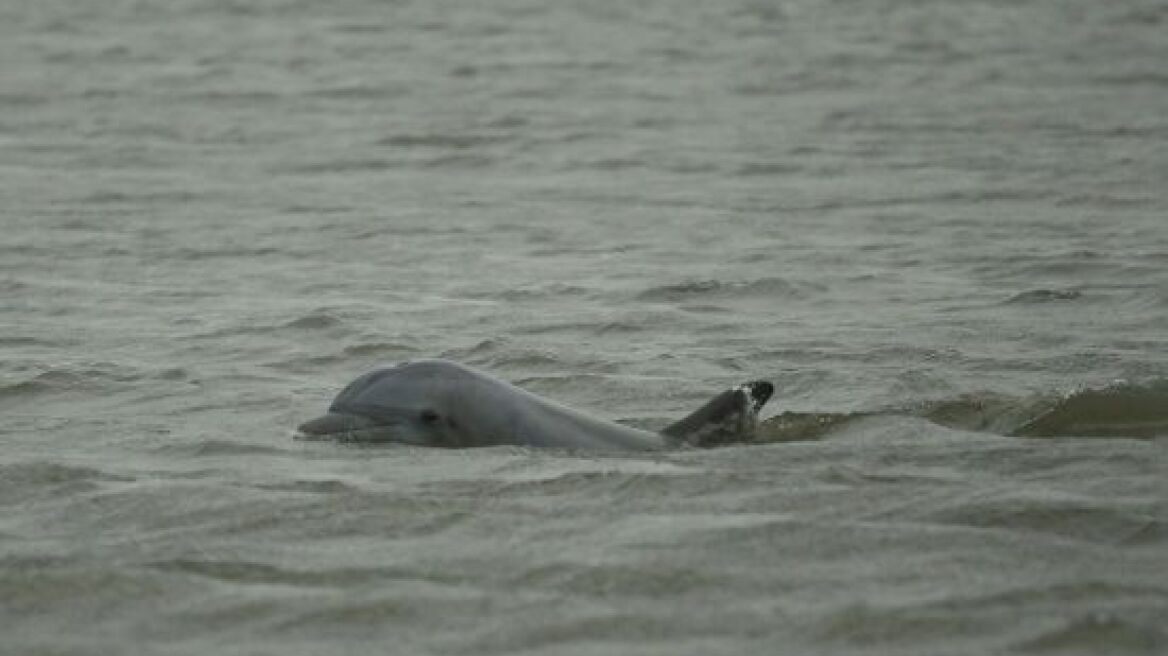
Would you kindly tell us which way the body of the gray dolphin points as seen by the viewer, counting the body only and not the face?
to the viewer's left
